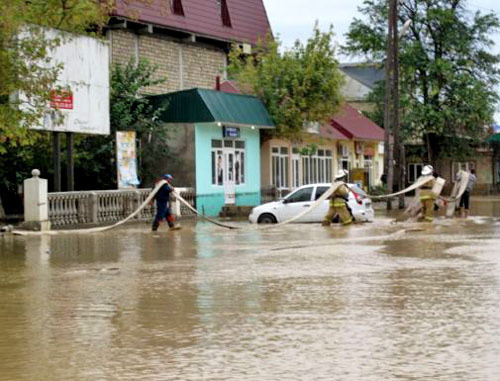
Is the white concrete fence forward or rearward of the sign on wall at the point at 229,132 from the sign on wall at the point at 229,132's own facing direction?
forward

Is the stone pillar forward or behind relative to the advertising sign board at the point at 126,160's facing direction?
forward

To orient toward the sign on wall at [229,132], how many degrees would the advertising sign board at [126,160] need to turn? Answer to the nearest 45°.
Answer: approximately 135° to its left

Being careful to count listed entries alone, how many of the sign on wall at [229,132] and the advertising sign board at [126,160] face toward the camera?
2

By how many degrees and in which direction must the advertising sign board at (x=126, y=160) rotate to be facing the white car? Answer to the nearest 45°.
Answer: approximately 45° to its left

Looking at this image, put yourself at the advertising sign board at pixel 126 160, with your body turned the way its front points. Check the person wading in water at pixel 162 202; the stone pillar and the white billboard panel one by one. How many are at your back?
0

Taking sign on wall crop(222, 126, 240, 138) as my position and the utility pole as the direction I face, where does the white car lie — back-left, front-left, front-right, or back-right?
front-right

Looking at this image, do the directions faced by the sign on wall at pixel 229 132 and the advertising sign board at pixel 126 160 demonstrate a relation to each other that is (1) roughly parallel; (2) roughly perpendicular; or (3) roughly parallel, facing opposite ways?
roughly parallel

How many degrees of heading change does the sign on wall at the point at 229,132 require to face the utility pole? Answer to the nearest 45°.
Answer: approximately 90° to its left

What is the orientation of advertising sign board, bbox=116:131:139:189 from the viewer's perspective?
toward the camera

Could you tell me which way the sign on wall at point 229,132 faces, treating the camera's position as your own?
facing the viewer
